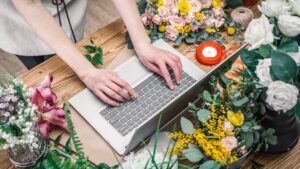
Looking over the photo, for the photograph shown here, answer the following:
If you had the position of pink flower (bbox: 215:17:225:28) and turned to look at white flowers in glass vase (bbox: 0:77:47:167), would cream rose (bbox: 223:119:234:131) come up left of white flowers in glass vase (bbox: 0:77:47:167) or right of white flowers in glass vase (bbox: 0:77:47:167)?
left

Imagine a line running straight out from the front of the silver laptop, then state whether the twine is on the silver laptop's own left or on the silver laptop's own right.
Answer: on the silver laptop's own right

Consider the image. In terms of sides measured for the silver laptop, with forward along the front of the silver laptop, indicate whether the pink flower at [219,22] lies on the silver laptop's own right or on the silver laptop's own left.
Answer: on the silver laptop's own right

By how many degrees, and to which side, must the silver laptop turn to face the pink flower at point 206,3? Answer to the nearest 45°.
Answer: approximately 90° to its right

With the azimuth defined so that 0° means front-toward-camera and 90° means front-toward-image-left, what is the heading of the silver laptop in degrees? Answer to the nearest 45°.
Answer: approximately 135°
